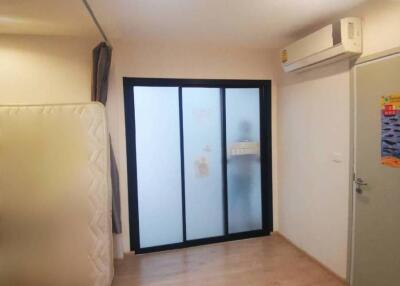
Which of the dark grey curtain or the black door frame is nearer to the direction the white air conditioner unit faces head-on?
the dark grey curtain

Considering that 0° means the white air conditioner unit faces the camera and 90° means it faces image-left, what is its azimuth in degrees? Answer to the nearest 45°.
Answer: approximately 45°
